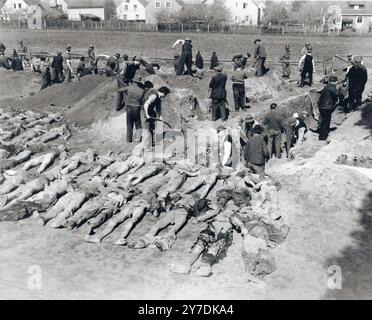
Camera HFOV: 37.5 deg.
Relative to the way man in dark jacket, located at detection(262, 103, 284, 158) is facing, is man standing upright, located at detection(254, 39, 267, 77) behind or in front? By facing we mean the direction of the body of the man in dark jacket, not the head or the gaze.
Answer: in front

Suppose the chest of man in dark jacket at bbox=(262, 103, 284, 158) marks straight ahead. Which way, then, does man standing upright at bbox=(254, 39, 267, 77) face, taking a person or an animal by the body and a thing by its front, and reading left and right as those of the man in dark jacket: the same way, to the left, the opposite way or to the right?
to the left

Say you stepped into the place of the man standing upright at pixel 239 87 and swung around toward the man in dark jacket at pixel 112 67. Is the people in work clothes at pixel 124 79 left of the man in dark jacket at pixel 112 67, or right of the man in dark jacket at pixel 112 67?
left

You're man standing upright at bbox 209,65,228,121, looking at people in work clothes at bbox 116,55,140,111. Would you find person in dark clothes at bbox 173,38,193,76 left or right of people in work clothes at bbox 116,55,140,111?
right

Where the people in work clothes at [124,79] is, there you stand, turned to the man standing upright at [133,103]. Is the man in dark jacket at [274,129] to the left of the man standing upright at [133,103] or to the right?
left
